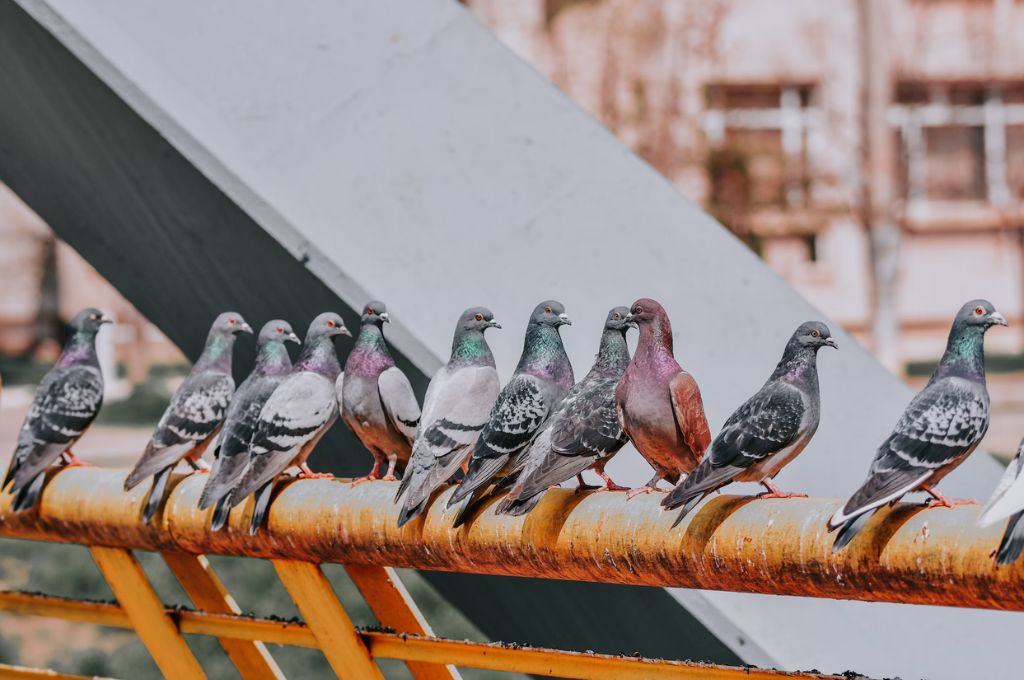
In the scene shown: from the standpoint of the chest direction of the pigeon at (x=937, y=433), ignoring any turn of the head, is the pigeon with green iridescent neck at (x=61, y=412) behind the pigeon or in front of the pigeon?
behind

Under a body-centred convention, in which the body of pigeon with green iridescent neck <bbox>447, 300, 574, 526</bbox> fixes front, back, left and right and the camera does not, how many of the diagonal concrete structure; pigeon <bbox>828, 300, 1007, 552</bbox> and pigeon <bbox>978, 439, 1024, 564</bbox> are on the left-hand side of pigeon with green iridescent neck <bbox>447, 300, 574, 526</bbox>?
1

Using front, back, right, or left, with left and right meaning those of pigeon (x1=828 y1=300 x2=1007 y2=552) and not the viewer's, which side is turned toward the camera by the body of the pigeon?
right

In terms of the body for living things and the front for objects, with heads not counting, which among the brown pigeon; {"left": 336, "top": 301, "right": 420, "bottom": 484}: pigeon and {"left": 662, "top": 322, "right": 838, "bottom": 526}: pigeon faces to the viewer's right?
{"left": 662, "top": 322, "right": 838, "bottom": 526}: pigeon

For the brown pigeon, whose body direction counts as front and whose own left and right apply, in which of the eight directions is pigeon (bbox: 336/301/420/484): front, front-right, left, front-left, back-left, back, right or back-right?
right

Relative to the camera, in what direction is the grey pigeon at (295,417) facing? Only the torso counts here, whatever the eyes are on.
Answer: to the viewer's right

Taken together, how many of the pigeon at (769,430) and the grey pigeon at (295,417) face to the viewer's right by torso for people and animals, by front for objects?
2

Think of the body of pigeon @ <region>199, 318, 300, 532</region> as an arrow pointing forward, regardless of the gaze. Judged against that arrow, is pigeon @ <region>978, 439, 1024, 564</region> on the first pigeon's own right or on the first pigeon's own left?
on the first pigeon's own right

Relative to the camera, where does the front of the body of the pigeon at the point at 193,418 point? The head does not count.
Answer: to the viewer's right

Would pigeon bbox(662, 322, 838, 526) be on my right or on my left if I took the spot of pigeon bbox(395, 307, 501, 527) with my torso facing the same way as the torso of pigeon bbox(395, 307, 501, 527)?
on my right

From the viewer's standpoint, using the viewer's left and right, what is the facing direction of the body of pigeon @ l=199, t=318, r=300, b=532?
facing to the right of the viewer

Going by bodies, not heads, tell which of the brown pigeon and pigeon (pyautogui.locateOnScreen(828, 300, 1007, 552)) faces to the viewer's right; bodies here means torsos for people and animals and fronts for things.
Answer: the pigeon

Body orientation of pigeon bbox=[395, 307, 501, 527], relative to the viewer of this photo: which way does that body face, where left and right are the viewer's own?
facing away from the viewer and to the right of the viewer
